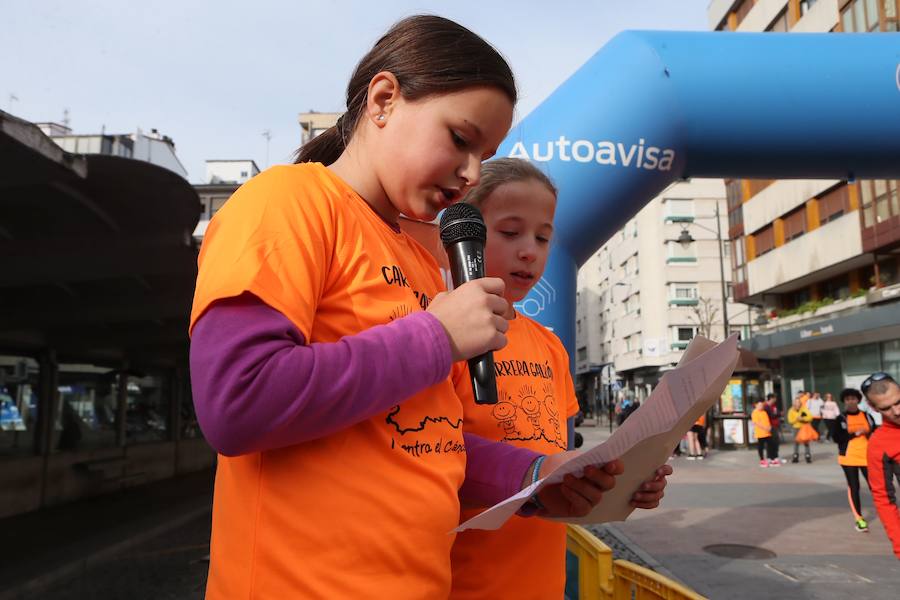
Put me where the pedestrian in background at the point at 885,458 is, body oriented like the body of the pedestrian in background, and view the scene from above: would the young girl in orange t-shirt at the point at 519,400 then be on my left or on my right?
on my right

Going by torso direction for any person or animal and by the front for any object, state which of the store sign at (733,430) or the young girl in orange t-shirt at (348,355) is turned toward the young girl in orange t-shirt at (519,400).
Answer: the store sign

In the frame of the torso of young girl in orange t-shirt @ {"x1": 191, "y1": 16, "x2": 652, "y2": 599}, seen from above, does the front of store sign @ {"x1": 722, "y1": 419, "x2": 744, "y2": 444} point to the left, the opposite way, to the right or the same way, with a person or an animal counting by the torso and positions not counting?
to the right

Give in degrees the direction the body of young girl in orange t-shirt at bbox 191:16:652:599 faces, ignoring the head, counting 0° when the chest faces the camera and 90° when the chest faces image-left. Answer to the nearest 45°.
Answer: approximately 315°

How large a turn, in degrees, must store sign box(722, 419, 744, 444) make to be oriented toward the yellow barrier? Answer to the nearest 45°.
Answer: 0° — it already faces it
